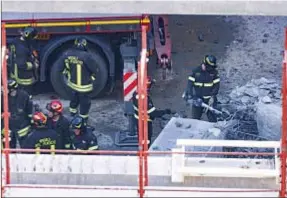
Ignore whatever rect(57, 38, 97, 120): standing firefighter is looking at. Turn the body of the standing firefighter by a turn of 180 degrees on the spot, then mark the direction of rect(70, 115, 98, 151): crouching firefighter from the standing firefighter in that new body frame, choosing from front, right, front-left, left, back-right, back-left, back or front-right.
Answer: front-left

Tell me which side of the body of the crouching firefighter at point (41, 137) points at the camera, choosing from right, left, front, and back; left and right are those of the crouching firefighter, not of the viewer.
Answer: back

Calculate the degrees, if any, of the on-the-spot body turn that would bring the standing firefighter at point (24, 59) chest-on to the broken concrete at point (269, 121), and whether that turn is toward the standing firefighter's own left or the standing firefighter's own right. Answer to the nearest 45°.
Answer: approximately 45° to the standing firefighter's own right

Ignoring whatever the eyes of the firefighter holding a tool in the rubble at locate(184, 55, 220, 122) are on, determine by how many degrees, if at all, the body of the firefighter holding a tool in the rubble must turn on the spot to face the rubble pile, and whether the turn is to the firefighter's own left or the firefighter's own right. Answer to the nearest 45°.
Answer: approximately 45° to the firefighter's own left

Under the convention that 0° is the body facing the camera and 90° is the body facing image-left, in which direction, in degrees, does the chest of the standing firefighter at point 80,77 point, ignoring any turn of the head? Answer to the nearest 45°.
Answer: approximately 225°
